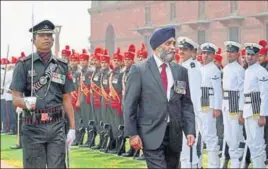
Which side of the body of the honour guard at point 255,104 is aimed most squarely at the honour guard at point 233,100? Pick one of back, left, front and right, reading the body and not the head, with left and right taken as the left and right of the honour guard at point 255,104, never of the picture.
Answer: right

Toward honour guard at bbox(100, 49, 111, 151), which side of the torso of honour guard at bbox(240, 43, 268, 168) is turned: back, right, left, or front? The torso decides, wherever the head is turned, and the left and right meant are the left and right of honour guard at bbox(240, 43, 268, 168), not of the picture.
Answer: right
